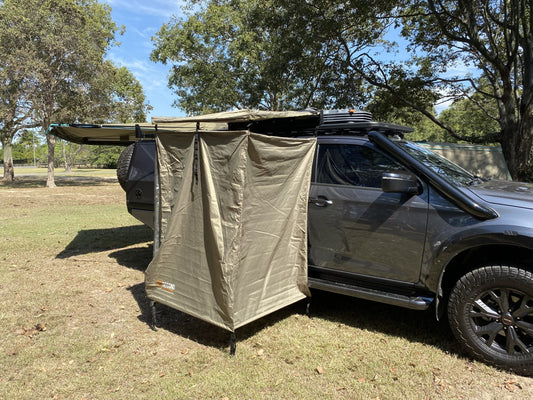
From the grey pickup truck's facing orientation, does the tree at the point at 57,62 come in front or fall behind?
behind

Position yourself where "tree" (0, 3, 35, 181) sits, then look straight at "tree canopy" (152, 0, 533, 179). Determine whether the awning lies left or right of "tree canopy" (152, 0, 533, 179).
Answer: right

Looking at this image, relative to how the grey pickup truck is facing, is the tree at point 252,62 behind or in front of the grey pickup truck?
behind

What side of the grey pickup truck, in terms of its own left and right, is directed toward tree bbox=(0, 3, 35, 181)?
back

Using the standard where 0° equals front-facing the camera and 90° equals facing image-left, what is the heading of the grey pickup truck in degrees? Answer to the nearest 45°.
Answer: approximately 315°

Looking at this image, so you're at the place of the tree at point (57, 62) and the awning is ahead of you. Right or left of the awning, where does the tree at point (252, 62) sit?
left

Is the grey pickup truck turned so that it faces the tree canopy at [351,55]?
no

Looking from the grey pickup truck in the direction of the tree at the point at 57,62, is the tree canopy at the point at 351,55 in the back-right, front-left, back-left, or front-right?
front-right

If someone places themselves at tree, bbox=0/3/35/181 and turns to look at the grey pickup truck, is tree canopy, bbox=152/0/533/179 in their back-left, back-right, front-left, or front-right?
front-left
